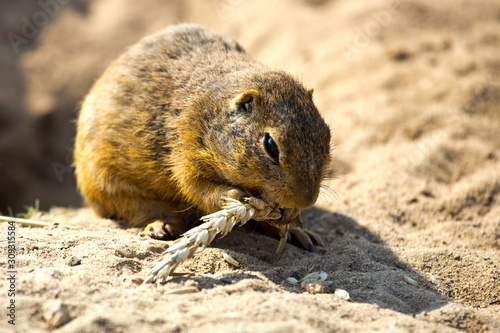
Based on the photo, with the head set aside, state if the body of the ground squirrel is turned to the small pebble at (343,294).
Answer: yes

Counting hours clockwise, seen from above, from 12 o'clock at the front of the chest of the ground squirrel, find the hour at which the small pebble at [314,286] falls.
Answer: The small pebble is roughly at 12 o'clock from the ground squirrel.

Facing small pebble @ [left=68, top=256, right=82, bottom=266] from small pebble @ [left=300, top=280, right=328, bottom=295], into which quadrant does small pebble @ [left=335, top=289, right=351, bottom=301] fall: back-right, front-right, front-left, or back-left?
back-left

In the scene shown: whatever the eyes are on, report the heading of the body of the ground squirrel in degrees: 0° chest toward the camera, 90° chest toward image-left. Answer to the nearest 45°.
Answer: approximately 315°
